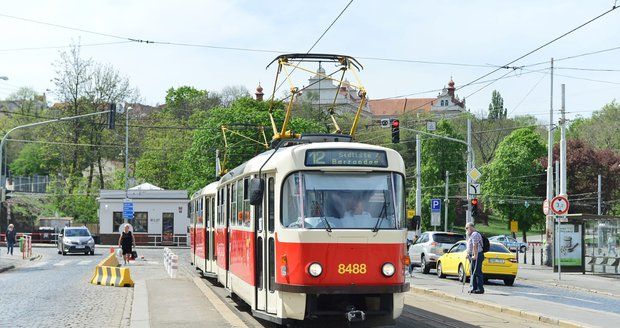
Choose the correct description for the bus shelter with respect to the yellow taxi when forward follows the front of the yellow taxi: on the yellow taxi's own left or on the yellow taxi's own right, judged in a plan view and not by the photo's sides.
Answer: on the yellow taxi's own right

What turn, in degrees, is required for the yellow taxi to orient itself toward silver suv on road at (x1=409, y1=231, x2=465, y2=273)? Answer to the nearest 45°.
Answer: approximately 45° to its right

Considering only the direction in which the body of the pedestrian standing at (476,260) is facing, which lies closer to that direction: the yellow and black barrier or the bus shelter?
the yellow and black barrier

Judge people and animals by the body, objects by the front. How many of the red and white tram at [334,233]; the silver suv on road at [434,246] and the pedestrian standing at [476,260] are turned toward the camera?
1

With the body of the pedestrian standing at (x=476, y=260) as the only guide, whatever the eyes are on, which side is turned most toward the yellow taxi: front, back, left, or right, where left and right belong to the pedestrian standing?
right

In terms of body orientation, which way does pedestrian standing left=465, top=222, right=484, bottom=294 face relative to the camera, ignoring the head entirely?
to the viewer's left

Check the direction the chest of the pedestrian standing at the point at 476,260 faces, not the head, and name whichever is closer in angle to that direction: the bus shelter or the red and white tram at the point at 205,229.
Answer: the red and white tram

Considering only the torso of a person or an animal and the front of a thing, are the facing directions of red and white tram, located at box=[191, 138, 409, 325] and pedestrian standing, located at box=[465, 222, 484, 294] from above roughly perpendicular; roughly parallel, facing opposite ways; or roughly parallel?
roughly perpendicular

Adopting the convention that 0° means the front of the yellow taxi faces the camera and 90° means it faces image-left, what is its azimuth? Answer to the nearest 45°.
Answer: approximately 135°

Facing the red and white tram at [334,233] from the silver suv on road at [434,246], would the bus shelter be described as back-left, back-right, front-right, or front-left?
back-left

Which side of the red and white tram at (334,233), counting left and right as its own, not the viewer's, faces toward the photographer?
front
